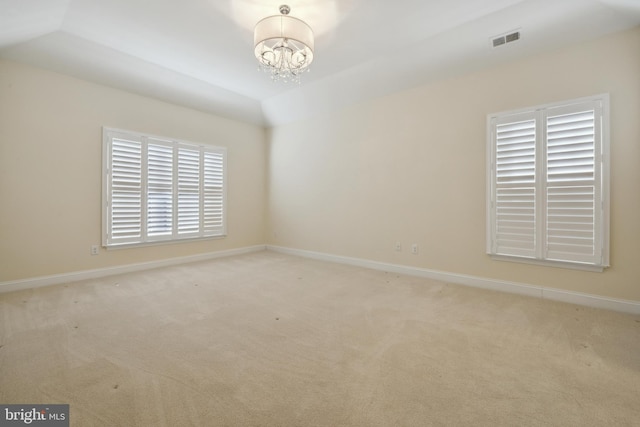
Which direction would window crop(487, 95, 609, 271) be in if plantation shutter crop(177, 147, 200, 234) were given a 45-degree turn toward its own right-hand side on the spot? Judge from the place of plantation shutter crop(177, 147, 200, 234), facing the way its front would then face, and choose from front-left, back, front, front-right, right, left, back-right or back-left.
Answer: front-left

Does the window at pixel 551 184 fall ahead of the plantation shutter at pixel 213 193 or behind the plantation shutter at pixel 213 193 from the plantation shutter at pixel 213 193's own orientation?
ahead

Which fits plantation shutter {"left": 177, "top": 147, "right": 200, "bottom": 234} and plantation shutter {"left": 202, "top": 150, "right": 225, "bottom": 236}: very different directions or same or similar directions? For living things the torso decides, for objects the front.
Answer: same or similar directions

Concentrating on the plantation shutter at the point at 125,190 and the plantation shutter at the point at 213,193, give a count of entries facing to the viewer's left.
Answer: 0

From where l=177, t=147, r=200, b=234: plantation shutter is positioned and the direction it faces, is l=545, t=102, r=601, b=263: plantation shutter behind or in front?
in front

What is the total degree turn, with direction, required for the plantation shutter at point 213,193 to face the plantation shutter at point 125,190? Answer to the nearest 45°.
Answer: approximately 90° to its right

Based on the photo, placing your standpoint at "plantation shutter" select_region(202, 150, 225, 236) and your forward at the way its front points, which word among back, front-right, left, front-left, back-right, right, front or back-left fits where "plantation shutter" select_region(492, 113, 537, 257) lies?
front

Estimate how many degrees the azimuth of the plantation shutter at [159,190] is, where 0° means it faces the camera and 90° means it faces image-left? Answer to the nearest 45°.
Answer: approximately 315°

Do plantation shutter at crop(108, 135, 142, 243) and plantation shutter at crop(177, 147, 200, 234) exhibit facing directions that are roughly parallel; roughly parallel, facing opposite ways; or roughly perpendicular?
roughly parallel

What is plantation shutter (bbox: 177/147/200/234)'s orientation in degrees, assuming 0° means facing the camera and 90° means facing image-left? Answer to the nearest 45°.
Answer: approximately 315°

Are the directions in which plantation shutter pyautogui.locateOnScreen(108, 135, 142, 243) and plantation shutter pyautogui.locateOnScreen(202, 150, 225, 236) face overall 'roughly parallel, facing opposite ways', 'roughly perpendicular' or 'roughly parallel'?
roughly parallel

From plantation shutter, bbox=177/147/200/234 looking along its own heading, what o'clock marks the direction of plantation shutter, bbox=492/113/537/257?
plantation shutter, bbox=492/113/537/257 is roughly at 12 o'clock from plantation shutter, bbox=177/147/200/234.

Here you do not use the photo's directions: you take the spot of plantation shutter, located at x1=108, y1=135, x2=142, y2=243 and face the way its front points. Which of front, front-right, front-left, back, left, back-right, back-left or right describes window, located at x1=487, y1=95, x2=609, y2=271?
front

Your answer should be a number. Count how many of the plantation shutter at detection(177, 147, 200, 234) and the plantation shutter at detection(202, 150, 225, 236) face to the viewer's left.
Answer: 0

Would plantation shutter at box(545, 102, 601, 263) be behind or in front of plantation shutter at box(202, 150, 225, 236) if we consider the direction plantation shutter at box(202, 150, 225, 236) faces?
in front

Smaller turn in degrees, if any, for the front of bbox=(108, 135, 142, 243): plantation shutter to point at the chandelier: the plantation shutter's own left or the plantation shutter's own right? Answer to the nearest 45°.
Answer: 0° — it already faces it

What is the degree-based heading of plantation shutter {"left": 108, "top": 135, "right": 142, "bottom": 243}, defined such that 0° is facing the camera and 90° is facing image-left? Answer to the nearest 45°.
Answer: approximately 315°

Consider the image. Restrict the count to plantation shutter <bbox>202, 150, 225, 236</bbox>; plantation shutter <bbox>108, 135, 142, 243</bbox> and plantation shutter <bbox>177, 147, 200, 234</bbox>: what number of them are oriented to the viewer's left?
0
